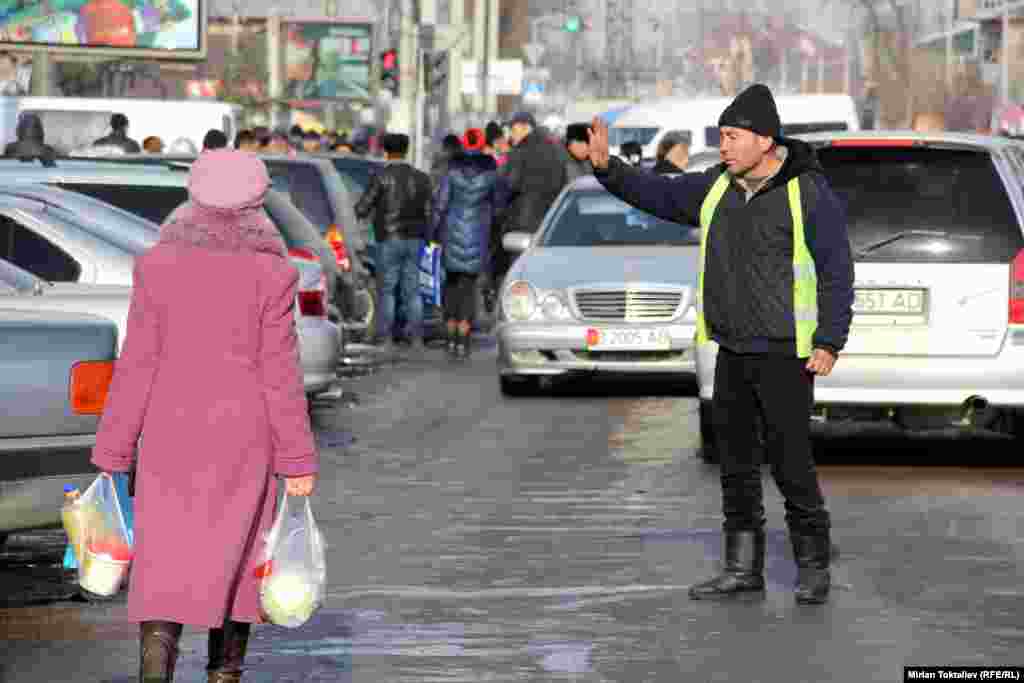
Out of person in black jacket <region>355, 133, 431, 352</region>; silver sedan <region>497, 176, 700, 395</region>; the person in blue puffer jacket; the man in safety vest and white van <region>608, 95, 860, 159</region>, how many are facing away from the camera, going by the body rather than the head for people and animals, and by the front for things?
2

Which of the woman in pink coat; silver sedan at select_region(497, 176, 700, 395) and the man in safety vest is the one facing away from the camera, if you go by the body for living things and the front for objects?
the woman in pink coat

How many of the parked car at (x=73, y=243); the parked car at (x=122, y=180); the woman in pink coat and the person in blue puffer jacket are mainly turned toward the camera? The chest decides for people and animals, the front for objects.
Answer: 0

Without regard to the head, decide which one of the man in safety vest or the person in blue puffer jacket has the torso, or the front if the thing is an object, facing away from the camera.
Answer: the person in blue puffer jacket

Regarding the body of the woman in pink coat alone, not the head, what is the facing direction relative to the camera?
away from the camera

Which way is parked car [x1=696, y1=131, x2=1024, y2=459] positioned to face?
away from the camera

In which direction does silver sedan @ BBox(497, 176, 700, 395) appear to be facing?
toward the camera

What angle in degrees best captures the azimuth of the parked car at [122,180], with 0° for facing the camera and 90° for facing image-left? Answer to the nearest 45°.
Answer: approximately 135°

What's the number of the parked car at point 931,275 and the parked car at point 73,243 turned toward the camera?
0

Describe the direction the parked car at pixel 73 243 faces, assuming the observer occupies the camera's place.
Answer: facing away from the viewer and to the left of the viewer

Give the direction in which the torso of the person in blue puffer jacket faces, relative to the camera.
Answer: away from the camera

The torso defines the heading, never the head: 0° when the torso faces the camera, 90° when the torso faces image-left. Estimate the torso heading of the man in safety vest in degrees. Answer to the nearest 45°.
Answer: approximately 45°

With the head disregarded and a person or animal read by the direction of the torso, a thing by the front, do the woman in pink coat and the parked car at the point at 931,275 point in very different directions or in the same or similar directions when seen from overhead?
same or similar directions

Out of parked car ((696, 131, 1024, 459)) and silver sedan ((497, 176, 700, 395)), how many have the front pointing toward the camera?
1

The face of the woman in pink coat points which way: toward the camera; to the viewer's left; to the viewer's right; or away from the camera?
away from the camera

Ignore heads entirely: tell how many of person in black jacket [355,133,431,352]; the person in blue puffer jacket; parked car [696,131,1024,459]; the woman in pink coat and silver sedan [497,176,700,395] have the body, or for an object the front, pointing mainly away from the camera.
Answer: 4

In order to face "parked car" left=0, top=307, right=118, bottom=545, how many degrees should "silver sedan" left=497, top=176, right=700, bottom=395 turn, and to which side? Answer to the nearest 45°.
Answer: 0° — it already faces it

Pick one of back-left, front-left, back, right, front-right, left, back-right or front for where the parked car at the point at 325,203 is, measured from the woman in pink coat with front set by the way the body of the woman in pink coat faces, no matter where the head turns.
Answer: front
